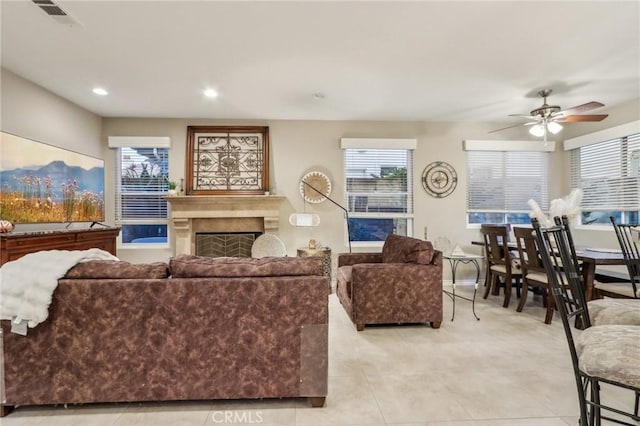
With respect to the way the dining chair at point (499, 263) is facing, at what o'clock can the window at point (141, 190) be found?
The window is roughly at 7 o'clock from the dining chair.

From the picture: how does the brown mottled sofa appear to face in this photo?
away from the camera

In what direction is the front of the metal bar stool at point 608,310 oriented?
to the viewer's right

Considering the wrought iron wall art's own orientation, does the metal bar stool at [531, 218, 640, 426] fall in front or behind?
in front

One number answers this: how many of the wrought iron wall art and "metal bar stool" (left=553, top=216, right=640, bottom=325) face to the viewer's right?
1

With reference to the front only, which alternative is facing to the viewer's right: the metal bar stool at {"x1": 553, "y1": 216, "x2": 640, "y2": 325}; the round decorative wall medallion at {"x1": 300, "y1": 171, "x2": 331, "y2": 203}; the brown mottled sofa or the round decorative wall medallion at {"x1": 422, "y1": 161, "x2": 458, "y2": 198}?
the metal bar stool

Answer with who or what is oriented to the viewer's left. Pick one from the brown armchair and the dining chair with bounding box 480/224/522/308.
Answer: the brown armchair

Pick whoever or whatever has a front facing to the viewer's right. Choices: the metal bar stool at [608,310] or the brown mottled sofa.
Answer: the metal bar stool

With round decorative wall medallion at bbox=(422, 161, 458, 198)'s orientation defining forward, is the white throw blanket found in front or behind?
in front

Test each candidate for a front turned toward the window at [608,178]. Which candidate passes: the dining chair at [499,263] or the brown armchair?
the dining chair

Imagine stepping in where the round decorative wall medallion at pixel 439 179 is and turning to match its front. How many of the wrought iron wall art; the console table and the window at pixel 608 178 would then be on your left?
1

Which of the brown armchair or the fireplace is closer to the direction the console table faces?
the brown armchair

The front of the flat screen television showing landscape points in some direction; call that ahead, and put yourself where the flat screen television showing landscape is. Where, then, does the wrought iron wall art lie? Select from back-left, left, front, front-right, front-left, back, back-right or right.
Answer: front-left

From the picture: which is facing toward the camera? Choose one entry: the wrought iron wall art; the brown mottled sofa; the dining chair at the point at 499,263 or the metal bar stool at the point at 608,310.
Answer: the wrought iron wall art

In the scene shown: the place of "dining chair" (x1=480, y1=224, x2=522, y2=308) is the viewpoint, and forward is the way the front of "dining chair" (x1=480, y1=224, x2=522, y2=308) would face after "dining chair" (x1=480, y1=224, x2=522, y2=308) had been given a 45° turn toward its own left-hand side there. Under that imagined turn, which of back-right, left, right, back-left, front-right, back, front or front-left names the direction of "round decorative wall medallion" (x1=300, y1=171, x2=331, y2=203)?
left

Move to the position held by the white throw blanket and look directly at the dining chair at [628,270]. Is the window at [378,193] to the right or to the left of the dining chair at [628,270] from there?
left
